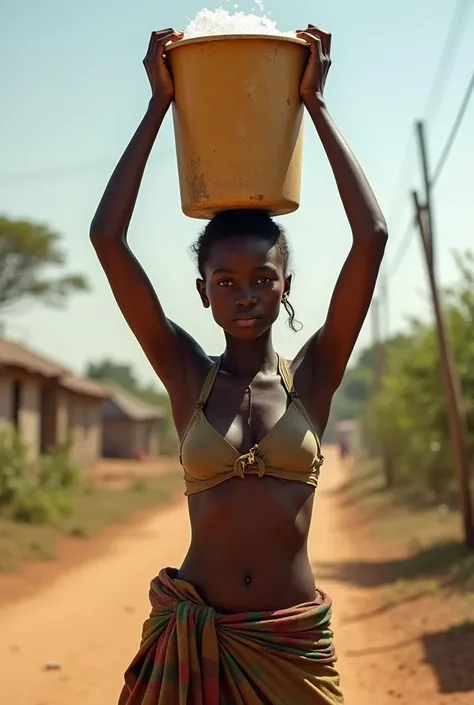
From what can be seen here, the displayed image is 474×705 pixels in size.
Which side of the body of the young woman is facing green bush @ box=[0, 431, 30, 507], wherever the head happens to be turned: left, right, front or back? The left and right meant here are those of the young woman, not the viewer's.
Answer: back

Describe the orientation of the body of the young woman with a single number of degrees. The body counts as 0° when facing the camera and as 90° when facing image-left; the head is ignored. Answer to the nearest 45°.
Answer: approximately 0°

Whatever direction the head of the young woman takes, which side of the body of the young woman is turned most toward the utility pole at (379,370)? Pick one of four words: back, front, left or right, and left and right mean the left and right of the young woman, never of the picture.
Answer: back

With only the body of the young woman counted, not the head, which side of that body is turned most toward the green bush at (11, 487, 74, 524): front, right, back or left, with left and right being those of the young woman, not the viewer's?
back

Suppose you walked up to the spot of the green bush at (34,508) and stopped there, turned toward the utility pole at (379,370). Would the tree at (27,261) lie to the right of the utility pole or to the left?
left

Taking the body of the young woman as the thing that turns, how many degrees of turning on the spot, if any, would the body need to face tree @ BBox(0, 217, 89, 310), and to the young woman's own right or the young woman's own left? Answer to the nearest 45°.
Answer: approximately 180°

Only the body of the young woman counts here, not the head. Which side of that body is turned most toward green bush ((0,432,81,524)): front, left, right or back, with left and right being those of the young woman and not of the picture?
back

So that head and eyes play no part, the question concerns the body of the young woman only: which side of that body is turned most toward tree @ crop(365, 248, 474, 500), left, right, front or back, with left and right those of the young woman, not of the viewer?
back

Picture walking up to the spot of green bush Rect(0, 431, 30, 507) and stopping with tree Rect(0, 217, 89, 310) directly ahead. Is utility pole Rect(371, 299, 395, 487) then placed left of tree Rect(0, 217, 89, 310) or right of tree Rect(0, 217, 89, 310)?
right
